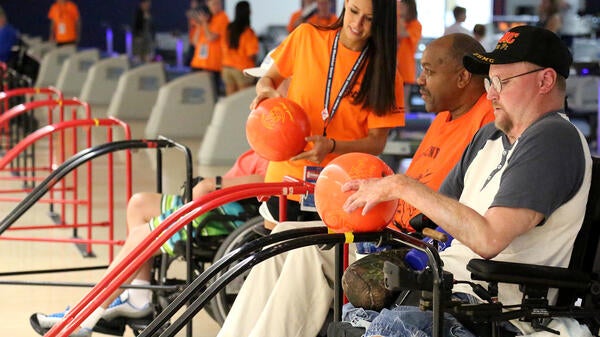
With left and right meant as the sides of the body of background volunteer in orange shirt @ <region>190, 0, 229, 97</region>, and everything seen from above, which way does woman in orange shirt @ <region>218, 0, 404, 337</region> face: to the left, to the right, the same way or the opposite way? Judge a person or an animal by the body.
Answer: the same way

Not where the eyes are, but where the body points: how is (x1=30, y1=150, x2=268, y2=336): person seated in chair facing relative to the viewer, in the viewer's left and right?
facing to the left of the viewer

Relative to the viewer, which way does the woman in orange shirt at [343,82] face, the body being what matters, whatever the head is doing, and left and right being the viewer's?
facing the viewer and to the left of the viewer

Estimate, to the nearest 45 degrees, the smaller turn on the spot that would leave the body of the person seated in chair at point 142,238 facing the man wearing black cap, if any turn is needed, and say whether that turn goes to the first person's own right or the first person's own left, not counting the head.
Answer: approximately 135° to the first person's own left

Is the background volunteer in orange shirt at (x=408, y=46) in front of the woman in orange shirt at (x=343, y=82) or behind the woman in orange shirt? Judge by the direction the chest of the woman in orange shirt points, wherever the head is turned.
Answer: behind

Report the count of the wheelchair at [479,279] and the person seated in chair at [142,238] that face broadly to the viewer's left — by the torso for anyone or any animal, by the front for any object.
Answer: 2

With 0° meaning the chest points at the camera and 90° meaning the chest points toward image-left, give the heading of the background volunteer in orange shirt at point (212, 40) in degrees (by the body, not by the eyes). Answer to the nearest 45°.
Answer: approximately 45°

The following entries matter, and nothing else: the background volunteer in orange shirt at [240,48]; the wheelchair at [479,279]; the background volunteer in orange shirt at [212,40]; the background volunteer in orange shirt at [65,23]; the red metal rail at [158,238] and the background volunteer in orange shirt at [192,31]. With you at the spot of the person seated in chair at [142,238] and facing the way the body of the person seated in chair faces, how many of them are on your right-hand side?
4

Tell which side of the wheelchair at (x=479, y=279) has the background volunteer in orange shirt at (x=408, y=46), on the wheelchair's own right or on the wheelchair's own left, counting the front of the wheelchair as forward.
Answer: on the wheelchair's own right

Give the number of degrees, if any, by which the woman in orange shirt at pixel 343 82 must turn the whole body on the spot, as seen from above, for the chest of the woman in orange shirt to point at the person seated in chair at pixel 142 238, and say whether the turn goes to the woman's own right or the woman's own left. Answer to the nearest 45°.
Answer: approximately 45° to the woman's own right

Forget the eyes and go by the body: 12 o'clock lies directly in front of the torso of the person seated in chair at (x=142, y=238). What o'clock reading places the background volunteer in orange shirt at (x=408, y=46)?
The background volunteer in orange shirt is roughly at 4 o'clock from the person seated in chair.

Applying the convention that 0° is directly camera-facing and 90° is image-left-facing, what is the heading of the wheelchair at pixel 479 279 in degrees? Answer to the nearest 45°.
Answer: approximately 90°

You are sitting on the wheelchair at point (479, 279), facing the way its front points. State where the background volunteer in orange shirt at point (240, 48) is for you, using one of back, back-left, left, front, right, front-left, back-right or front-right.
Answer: right

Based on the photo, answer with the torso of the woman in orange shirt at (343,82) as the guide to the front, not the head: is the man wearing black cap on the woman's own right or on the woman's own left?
on the woman's own left

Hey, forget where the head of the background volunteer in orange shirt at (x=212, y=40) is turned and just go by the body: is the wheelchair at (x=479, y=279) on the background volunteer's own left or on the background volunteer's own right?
on the background volunteer's own left

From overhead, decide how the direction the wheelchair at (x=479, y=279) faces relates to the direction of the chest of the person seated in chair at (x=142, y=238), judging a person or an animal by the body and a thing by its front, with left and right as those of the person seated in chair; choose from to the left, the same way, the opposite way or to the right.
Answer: the same way

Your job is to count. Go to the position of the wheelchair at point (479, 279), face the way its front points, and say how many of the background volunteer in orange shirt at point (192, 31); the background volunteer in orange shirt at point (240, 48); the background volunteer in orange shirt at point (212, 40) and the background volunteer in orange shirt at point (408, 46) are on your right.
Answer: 4
